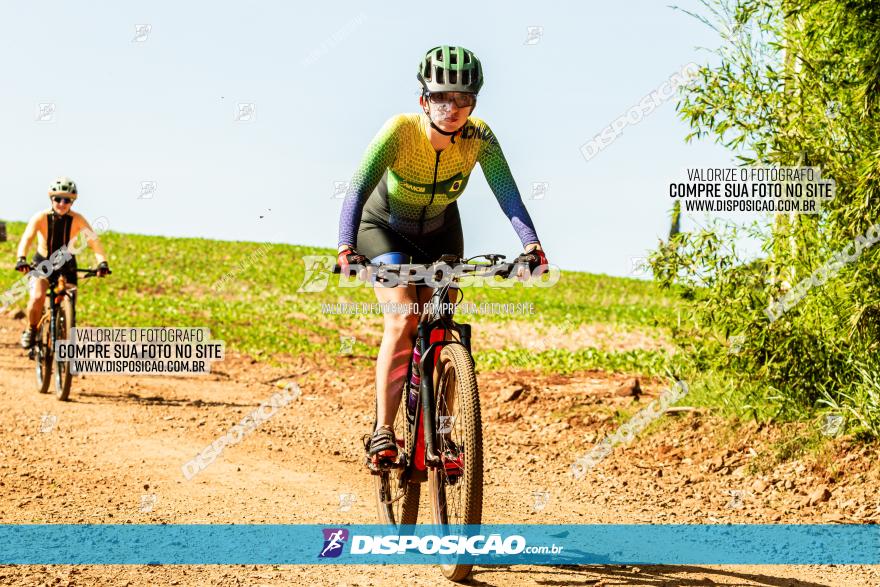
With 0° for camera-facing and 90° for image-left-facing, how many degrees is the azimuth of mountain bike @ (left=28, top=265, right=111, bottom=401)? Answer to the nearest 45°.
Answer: approximately 0°

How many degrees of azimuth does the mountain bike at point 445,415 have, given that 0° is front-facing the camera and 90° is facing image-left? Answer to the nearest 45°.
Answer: approximately 0°

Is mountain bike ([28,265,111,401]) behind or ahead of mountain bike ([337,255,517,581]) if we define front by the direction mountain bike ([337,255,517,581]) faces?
behind

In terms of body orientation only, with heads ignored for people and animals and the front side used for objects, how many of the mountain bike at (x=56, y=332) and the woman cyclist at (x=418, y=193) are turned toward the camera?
2

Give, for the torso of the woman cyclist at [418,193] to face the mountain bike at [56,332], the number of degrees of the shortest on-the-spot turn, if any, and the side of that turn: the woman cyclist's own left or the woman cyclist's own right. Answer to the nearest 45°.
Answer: approximately 135° to the woman cyclist's own right

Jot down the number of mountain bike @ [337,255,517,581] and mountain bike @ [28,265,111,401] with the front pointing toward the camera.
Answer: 2
